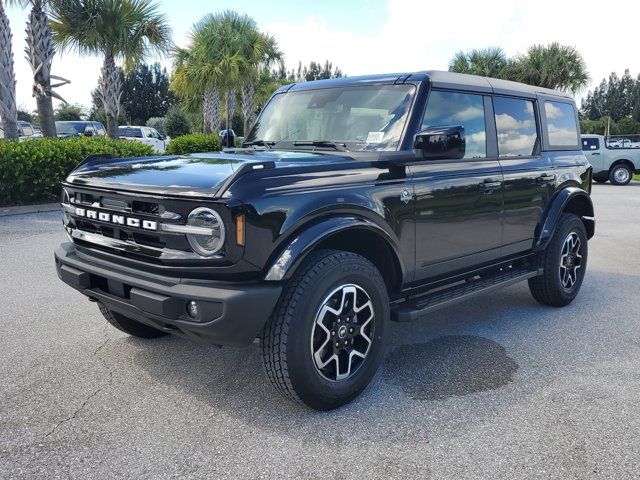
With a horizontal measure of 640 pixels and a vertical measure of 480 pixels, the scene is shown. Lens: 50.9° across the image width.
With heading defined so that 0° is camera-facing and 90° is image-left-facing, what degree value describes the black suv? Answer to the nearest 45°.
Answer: approximately 45°

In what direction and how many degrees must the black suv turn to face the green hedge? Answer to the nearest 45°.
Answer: approximately 90° to its right

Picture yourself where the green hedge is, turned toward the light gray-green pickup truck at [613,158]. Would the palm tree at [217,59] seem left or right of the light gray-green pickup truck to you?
left

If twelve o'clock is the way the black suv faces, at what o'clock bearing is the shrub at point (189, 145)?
The shrub is roughly at 4 o'clock from the black suv.

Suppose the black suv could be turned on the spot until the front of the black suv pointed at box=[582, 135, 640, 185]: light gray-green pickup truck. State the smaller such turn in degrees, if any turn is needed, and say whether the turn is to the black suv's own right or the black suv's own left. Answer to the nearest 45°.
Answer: approximately 180°

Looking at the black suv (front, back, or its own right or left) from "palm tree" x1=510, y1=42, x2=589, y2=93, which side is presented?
back

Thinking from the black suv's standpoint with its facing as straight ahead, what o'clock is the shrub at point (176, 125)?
The shrub is roughly at 4 o'clock from the black suv.

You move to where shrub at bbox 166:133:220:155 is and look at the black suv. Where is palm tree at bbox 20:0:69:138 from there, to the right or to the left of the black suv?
right

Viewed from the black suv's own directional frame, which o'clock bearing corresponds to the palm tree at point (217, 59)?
The palm tree is roughly at 4 o'clock from the black suv.

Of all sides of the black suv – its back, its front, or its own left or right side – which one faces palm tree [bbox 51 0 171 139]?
right
